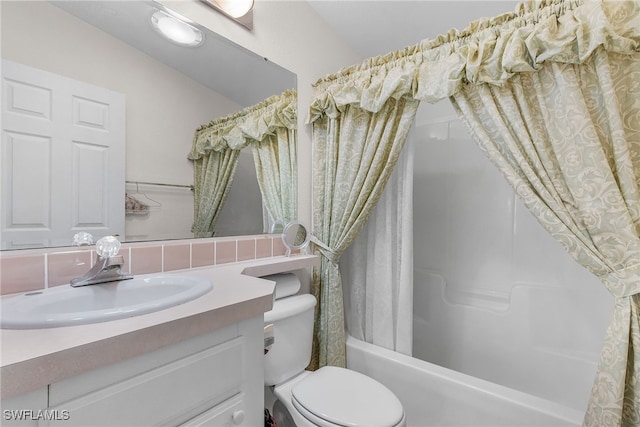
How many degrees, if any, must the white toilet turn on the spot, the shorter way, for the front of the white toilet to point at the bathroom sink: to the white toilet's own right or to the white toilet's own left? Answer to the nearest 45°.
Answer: approximately 90° to the white toilet's own right

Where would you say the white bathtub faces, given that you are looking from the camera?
facing the viewer and to the left of the viewer

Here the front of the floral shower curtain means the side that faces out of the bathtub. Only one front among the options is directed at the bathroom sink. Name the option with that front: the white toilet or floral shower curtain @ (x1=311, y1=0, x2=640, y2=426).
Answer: the floral shower curtain

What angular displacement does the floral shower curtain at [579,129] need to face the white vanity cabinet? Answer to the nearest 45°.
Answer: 0° — it already faces it

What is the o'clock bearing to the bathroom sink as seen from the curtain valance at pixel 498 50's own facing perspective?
The bathroom sink is roughly at 12 o'clock from the curtain valance.

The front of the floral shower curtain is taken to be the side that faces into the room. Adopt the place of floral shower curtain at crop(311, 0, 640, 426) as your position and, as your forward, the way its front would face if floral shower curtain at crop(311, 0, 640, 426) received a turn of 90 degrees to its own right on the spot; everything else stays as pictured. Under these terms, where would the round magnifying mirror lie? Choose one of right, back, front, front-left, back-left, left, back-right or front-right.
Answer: front-left

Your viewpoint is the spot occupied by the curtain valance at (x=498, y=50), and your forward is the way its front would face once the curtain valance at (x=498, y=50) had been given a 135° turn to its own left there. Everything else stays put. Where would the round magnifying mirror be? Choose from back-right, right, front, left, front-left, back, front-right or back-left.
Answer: back

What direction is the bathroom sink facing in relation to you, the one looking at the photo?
facing the viewer and to the right of the viewer
